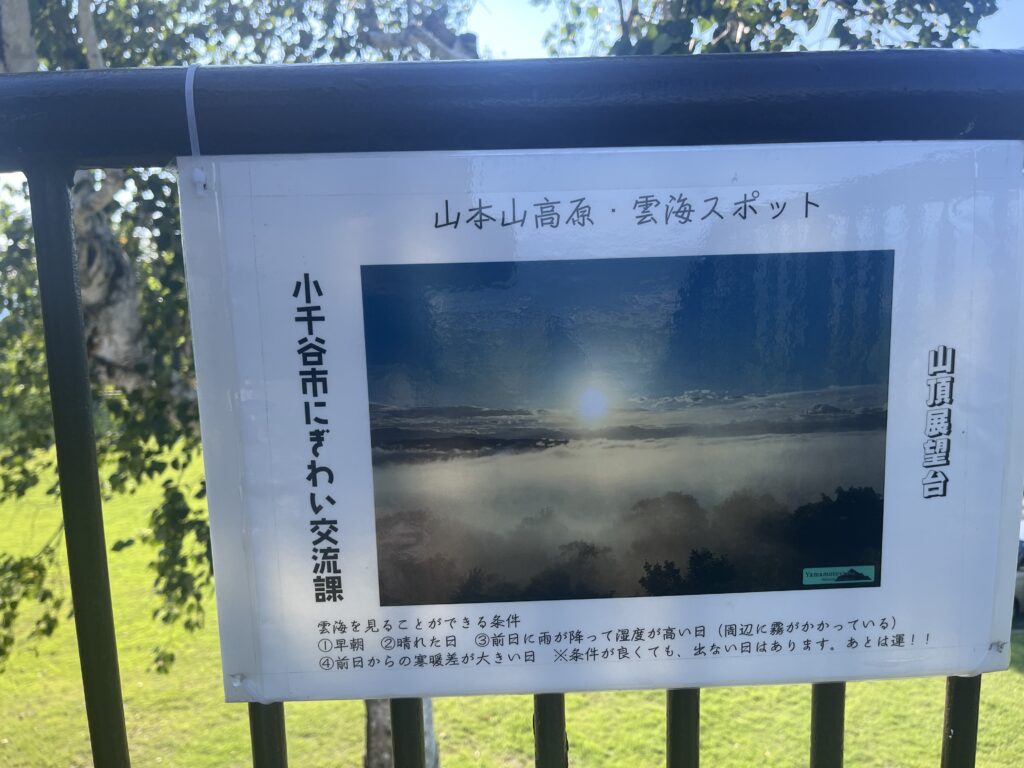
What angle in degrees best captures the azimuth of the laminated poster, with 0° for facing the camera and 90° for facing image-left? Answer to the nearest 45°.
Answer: approximately 0°
